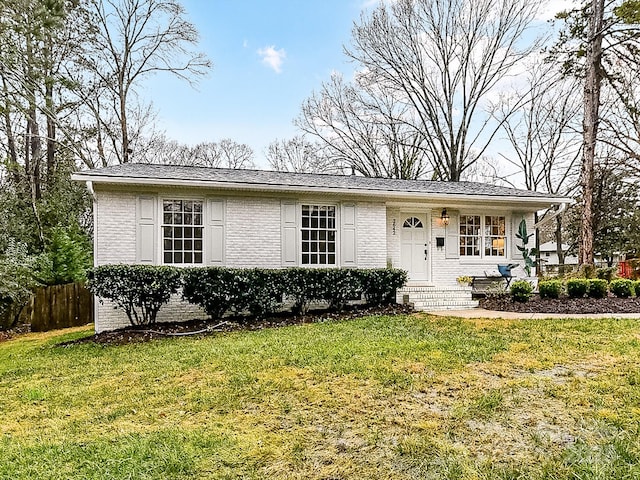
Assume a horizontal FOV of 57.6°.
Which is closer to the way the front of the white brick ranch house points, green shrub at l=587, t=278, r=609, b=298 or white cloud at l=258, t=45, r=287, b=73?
the green shrub

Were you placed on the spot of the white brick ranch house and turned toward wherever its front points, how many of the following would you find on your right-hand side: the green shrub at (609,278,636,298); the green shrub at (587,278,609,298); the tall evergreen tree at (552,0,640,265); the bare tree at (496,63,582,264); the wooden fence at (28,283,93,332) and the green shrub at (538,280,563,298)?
1

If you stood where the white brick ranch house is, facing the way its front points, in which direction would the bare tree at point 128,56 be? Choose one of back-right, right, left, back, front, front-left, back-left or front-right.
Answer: back-right

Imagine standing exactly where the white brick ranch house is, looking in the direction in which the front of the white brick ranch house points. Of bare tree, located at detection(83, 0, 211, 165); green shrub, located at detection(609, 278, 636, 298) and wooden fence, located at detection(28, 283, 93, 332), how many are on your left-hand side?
1

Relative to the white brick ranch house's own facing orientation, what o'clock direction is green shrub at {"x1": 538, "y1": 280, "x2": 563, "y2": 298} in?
The green shrub is roughly at 9 o'clock from the white brick ranch house.

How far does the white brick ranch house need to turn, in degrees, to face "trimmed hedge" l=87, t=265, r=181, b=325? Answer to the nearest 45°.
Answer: approximately 45° to its right

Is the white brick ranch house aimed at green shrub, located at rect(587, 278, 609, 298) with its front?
no

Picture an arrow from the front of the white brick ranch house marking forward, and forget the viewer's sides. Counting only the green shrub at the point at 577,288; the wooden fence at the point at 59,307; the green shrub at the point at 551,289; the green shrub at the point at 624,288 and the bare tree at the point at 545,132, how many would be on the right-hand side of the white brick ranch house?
1

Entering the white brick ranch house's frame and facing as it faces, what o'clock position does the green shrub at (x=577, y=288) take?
The green shrub is roughly at 9 o'clock from the white brick ranch house.

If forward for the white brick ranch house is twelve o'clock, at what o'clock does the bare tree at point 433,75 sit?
The bare tree is roughly at 7 o'clock from the white brick ranch house.

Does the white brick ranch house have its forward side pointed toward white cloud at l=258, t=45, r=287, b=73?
no

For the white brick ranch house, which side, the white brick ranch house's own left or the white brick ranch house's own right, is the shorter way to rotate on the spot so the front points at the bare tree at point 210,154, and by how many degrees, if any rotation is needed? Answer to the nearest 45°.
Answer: approximately 180°

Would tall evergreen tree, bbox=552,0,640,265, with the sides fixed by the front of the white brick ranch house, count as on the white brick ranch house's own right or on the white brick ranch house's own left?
on the white brick ranch house's own left

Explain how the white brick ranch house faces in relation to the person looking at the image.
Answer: facing the viewer

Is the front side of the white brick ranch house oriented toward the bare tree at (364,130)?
no

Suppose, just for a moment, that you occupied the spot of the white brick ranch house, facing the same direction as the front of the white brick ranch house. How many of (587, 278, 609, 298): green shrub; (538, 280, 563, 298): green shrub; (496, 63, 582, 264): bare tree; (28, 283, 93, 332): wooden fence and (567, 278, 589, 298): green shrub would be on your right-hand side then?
1

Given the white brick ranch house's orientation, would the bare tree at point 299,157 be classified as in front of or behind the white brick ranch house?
behind
